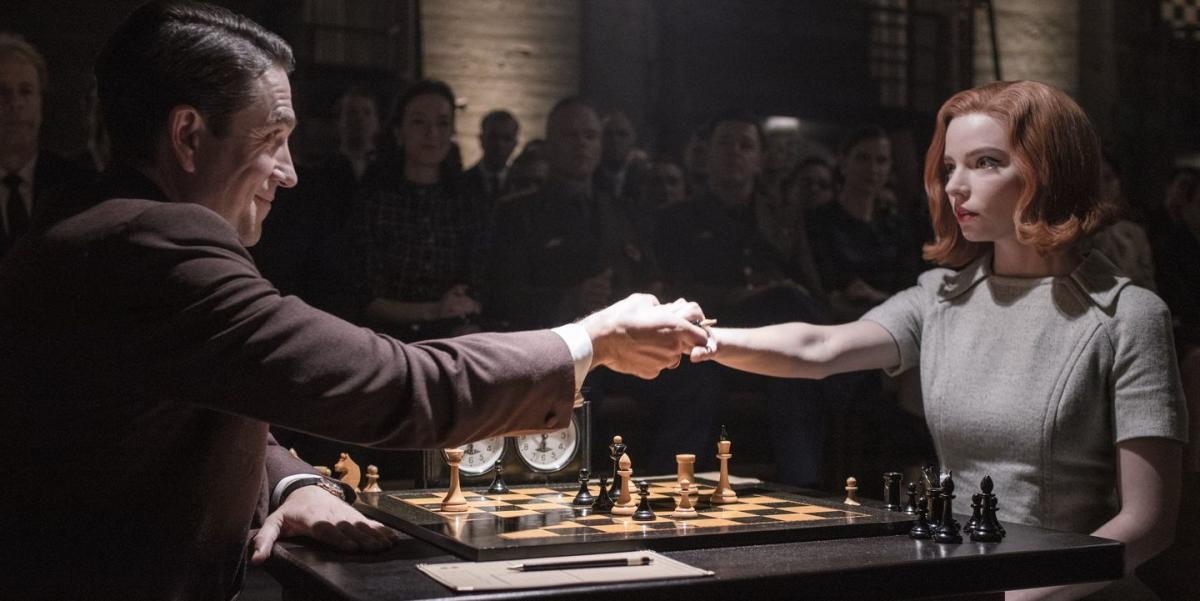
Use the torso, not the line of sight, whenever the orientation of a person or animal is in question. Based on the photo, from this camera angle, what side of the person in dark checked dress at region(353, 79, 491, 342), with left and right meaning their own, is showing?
front

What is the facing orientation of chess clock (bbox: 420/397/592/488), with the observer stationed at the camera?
facing the viewer

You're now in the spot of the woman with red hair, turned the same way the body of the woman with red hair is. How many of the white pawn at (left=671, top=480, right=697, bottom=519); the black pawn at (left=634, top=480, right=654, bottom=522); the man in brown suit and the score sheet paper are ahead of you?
4

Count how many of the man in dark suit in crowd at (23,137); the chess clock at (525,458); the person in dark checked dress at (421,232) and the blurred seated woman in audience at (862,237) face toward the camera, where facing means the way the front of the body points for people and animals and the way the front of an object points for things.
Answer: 4

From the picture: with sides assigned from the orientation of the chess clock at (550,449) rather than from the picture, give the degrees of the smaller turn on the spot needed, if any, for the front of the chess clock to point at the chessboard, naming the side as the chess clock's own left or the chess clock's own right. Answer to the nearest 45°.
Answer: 0° — it already faces it

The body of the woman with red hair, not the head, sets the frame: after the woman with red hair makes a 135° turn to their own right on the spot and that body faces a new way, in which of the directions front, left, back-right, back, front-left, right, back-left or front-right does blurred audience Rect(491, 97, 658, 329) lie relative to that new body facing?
front-left

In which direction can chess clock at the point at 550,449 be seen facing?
toward the camera

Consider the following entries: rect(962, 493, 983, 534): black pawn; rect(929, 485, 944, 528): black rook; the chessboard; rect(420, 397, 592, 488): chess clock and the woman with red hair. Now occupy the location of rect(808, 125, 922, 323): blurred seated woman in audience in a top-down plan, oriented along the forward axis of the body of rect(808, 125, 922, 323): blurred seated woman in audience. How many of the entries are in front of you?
5

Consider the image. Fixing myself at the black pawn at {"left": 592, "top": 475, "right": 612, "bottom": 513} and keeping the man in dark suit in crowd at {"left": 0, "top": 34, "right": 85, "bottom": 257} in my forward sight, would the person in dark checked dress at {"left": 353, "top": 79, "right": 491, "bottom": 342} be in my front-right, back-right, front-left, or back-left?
front-right

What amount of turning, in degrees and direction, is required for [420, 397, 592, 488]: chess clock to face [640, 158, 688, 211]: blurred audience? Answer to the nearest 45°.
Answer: approximately 180°

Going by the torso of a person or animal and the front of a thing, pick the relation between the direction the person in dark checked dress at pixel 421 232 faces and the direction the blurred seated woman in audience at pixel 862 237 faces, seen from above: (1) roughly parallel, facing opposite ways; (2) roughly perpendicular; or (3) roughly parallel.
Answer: roughly parallel

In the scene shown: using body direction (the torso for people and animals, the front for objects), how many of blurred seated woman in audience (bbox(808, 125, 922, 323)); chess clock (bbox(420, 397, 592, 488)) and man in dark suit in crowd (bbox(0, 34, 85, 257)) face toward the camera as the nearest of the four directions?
3

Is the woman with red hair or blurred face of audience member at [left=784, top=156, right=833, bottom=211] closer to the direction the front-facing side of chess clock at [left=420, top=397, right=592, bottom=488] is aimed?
the woman with red hair

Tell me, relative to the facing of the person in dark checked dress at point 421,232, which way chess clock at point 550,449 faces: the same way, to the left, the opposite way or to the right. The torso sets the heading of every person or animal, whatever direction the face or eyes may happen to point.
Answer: the same way

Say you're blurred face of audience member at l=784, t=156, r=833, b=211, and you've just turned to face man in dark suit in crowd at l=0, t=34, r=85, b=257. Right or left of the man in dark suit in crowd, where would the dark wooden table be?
left

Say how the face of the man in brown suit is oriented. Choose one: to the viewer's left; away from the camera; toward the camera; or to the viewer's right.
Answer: to the viewer's right

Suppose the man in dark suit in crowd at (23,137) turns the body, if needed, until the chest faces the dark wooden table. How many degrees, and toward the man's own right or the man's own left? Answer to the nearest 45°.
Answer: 0° — they already face it

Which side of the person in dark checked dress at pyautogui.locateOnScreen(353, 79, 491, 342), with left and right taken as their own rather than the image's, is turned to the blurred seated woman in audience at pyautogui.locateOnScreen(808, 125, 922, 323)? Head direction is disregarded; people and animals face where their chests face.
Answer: left

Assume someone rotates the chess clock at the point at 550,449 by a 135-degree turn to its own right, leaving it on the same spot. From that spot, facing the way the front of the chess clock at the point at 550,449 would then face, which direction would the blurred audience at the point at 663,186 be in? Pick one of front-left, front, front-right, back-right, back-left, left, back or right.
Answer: front-right
